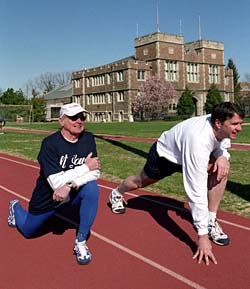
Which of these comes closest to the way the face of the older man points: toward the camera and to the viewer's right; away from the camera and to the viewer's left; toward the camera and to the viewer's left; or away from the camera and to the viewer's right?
toward the camera and to the viewer's right
